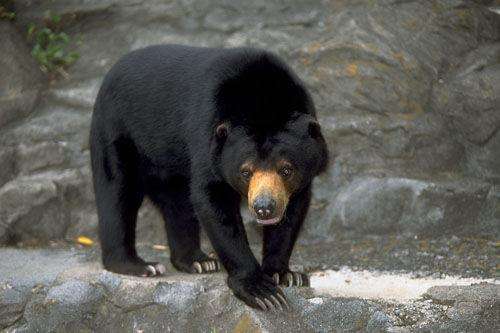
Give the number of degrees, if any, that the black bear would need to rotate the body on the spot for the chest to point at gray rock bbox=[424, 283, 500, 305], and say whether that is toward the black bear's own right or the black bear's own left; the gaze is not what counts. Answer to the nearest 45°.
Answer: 0° — it already faces it

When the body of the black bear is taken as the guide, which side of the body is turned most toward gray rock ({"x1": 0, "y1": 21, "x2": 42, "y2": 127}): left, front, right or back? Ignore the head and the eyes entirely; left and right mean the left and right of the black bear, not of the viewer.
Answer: back

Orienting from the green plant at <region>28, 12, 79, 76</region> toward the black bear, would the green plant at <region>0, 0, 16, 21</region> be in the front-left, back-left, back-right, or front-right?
back-right

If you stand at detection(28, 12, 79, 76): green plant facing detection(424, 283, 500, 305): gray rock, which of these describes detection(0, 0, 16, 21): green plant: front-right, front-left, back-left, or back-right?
back-right

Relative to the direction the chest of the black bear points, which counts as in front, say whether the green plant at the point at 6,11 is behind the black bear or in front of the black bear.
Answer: behind

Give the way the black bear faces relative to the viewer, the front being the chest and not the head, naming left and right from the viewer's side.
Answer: facing the viewer and to the right of the viewer

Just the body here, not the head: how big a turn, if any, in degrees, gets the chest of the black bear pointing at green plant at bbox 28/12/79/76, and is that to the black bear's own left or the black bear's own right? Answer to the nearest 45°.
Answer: approximately 180°

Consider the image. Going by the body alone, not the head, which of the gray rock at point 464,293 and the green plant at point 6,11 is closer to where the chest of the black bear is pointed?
the gray rock
